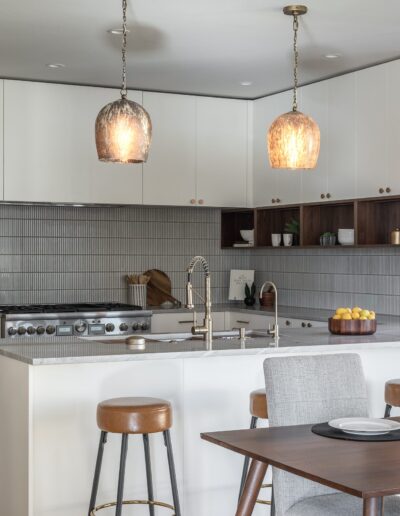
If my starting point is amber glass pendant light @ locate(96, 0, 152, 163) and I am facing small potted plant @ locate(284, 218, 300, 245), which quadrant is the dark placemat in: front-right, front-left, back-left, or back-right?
back-right

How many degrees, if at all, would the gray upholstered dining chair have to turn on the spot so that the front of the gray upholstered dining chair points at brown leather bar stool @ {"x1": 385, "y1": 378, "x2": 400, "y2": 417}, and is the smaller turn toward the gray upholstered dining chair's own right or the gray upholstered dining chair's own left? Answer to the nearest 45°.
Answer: approximately 135° to the gray upholstered dining chair's own left

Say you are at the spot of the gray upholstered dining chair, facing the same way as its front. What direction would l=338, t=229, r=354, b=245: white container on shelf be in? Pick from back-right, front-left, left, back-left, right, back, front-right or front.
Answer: back-left

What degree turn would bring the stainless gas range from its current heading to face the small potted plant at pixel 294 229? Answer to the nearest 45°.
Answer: approximately 90° to its left

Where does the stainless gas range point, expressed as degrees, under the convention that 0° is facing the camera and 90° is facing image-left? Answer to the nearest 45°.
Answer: approximately 0°

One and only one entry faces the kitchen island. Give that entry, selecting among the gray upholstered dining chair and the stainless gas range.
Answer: the stainless gas range

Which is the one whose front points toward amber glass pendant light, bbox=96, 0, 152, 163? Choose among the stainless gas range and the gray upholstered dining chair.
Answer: the stainless gas range

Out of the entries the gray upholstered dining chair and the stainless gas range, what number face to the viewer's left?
0

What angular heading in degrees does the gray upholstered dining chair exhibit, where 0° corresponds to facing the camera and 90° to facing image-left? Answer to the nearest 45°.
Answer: approximately 315°

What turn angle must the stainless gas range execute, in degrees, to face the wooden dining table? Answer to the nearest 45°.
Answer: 0° — it already faces it

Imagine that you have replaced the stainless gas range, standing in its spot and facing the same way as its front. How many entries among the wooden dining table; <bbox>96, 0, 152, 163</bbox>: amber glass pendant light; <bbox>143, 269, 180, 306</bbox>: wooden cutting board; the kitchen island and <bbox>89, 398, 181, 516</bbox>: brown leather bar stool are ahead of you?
4

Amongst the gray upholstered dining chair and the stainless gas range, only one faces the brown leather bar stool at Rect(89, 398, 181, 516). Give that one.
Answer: the stainless gas range

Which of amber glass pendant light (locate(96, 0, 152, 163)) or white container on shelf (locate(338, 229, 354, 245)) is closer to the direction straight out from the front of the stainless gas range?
the amber glass pendant light

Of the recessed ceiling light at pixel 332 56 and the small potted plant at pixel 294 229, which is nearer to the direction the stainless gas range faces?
the recessed ceiling light
